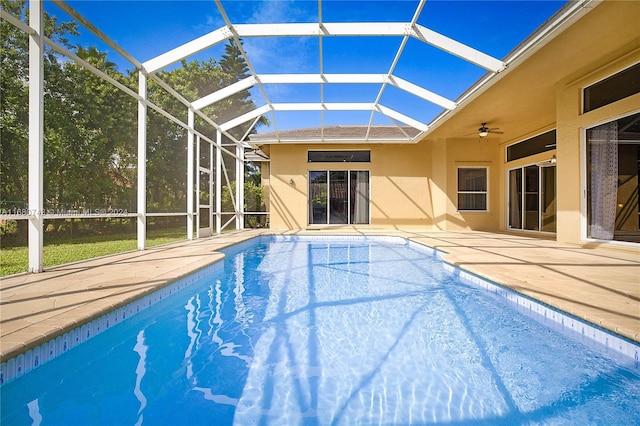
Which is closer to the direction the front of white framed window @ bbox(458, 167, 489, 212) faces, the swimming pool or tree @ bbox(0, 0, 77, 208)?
the swimming pool

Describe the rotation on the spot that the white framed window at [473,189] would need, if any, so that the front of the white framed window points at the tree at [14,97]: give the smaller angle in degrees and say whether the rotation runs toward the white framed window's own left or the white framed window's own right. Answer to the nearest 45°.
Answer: approximately 45° to the white framed window's own right

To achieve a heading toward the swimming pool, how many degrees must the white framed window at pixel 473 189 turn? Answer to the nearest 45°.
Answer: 0° — it already faces it

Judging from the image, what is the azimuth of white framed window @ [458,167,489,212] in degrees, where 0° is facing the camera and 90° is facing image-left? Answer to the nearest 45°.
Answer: approximately 0°

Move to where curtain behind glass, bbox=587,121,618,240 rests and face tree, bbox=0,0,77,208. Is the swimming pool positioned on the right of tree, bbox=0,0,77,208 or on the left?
left
